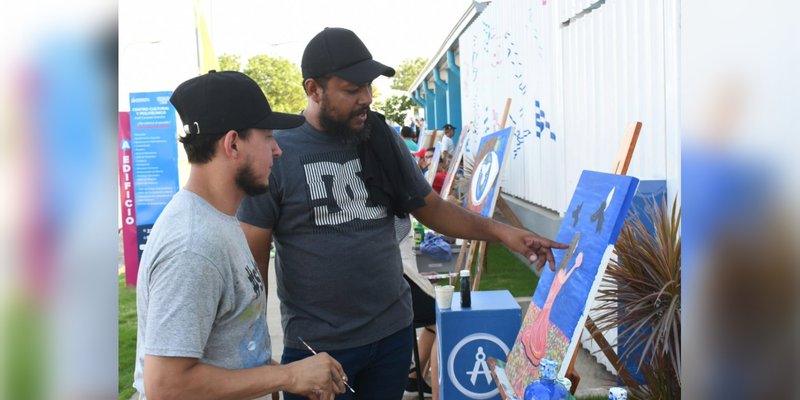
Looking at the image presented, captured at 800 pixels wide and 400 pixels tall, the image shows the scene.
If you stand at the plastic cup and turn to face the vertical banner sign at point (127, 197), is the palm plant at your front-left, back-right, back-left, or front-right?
back-right

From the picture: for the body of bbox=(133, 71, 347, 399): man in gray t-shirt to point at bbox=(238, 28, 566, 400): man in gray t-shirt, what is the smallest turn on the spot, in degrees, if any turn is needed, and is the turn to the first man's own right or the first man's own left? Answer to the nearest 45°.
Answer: approximately 45° to the first man's own left

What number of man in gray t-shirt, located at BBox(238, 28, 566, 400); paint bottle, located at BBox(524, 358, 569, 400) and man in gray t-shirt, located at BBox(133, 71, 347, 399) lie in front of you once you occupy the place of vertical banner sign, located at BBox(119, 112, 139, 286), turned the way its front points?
3

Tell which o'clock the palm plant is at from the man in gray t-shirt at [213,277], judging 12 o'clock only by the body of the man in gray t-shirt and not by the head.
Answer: The palm plant is roughly at 11 o'clock from the man in gray t-shirt.

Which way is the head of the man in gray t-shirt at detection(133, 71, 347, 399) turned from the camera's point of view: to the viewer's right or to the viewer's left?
to the viewer's right

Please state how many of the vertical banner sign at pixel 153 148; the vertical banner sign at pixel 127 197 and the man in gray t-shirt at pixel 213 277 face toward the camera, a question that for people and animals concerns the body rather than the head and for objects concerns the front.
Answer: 2

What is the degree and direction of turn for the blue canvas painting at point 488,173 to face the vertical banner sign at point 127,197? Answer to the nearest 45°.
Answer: approximately 45° to its right

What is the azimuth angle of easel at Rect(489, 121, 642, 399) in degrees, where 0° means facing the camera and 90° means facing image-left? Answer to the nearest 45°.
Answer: approximately 45°

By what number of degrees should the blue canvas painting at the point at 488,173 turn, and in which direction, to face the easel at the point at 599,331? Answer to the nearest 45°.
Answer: approximately 45° to its left

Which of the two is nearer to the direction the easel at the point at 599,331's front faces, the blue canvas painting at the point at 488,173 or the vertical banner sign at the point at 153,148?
the vertical banner sign

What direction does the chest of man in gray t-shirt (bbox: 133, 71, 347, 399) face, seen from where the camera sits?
to the viewer's right

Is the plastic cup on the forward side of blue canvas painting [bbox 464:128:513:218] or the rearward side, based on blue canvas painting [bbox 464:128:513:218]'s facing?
on the forward side
